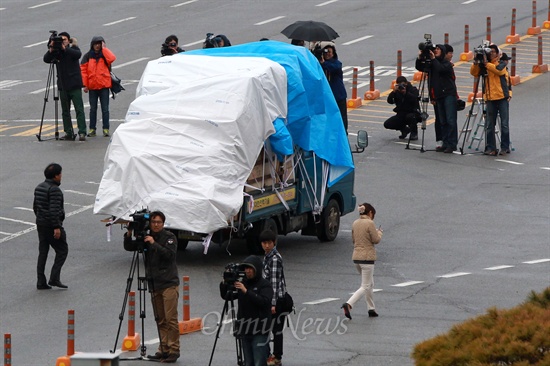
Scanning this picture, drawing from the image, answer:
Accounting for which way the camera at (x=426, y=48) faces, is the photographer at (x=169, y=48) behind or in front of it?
in front

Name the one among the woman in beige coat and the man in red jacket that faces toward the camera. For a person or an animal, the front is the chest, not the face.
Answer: the man in red jacket

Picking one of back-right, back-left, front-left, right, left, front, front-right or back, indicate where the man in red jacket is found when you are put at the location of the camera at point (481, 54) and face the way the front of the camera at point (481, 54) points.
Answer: front-right

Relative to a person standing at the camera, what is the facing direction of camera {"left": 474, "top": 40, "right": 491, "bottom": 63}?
facing the viewer and to the left of the viewer

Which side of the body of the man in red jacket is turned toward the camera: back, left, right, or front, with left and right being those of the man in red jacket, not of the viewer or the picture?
front

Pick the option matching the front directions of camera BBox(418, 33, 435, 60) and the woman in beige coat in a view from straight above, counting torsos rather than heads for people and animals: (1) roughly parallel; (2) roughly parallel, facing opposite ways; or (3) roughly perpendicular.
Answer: roughly parallel, facing opposite ways

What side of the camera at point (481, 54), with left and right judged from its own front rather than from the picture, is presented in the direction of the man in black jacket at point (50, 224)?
front

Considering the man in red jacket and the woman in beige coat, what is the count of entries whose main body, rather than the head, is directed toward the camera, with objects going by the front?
1
